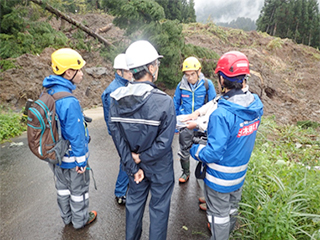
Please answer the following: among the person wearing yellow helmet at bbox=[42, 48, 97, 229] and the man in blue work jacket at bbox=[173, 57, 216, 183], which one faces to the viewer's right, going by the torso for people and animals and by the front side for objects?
the person wearing yellow helmet

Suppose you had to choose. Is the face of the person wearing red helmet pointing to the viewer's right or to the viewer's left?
to the viewer's left

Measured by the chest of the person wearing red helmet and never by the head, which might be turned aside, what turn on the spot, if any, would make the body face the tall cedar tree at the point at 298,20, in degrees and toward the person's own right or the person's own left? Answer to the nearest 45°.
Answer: approximately 45° to the person's own right

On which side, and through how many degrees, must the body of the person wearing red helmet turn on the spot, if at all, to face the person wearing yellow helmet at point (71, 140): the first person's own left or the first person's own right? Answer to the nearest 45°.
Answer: approximately 45° to the first person's own left

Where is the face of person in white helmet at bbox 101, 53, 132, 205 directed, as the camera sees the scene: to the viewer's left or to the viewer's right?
to the viewer's right

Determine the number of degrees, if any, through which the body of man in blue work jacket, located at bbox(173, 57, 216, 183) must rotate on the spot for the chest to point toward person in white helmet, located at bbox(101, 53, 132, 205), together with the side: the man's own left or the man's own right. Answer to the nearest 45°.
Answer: approximately 45° to the man's own right

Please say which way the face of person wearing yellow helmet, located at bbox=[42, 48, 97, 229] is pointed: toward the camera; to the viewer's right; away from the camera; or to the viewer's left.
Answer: to the viewer's right

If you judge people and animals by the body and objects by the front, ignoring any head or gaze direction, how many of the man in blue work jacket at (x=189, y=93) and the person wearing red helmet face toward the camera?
1

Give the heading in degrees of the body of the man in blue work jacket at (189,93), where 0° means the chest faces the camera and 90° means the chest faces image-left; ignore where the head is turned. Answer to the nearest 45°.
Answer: approximately 0°

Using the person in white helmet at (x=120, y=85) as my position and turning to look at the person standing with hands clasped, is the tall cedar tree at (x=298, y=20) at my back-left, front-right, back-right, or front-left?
back-left

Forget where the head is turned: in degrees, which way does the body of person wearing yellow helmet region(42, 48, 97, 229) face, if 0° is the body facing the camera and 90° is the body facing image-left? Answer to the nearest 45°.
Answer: approximately 270°
